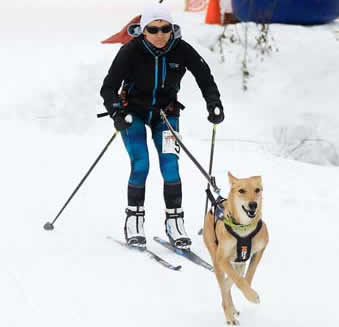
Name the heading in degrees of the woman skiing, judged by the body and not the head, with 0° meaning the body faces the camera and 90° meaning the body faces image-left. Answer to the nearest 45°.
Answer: approximately 0°

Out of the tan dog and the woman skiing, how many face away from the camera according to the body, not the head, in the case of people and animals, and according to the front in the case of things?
0

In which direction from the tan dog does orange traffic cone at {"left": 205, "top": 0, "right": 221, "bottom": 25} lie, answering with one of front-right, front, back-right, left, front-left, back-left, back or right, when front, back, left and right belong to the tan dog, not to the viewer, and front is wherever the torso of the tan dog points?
back-left

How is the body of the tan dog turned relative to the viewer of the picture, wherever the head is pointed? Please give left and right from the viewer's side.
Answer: facing the viewer and to the right of the viewer

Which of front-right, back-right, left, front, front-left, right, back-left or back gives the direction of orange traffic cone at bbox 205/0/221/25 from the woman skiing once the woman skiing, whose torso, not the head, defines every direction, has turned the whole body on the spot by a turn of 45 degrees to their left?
back-left

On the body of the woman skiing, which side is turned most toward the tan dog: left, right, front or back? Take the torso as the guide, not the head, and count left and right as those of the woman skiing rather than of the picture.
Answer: front
